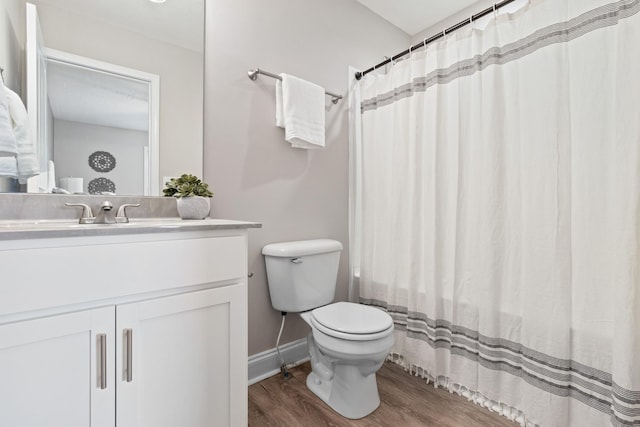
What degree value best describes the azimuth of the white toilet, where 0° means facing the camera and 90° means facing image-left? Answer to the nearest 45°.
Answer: approximately 315°

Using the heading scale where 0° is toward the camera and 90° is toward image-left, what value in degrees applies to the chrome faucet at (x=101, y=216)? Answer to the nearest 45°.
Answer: approximately 0°

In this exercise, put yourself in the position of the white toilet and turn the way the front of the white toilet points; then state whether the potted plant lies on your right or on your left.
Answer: on your right

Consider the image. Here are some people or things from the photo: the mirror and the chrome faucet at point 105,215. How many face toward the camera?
2

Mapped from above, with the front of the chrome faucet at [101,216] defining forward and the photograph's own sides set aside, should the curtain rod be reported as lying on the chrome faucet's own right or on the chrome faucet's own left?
on the chrome faucet's own left

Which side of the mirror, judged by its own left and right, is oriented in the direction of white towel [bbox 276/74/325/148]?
left

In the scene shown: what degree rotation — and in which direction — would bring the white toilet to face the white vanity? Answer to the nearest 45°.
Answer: approximately 90° to its right
